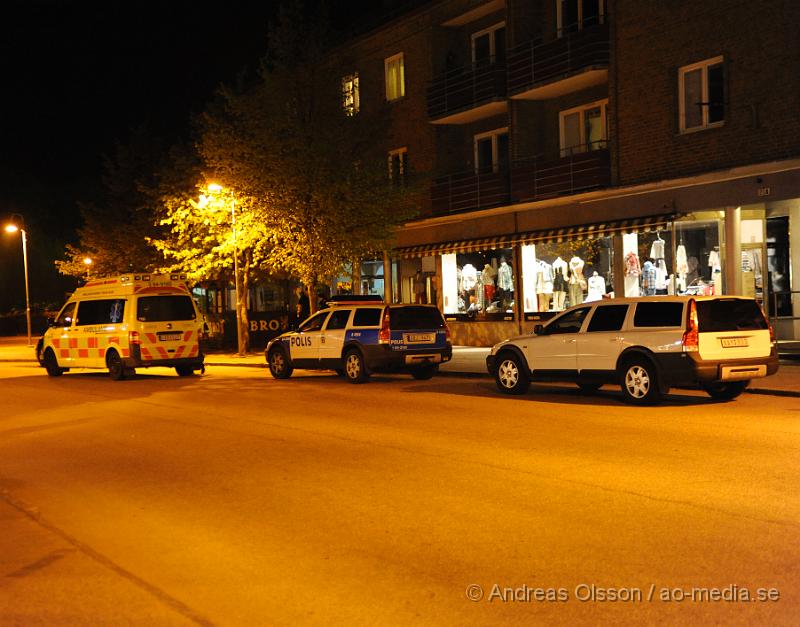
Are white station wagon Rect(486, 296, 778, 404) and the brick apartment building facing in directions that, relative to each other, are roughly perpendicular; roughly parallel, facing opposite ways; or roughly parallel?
roughly perpendicular

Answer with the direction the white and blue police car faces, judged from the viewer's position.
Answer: facing away from the viewer and to the left of the viewer

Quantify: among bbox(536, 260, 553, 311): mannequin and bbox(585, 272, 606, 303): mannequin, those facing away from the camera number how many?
0

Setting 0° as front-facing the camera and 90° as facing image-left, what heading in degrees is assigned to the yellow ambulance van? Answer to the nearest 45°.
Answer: approximately 135°

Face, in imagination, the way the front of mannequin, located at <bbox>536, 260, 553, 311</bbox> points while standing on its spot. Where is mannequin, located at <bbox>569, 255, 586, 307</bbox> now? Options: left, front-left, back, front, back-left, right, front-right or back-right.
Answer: left

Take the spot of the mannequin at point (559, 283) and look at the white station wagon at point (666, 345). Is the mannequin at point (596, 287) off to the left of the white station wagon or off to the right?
left

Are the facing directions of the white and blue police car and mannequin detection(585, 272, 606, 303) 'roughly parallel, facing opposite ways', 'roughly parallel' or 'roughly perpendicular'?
roughly perpendicular

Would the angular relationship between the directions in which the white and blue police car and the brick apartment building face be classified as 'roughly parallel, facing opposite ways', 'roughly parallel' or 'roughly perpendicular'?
roughly perpendicular

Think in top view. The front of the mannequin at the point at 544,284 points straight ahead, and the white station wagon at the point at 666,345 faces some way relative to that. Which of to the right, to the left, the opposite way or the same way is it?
to the right

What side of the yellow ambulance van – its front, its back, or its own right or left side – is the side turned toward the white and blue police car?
back

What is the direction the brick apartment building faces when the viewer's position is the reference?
facing the viewer and to the left of the viewer

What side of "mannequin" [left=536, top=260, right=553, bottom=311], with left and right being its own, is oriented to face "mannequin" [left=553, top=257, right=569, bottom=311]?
left
